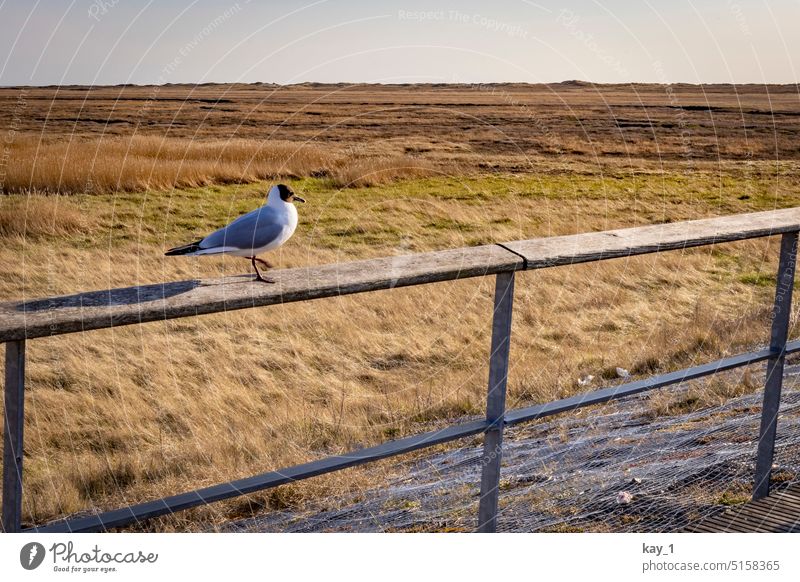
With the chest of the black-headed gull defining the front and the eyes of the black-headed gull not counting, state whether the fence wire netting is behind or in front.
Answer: in front

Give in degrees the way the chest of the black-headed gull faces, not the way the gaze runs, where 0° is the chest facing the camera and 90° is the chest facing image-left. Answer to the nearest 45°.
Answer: approximately 270°

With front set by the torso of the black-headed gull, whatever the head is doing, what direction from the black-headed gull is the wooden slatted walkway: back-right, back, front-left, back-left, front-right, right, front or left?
front
